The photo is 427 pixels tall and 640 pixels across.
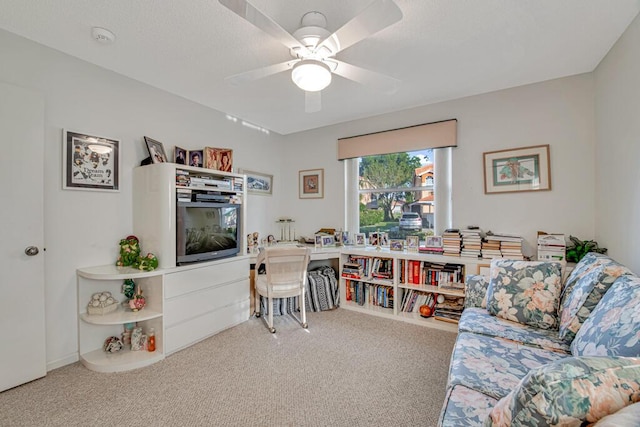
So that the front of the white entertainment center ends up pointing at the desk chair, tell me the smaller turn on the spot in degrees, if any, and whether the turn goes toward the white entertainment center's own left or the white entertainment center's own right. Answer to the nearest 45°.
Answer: approximately 45° to the white entertainment center's own left

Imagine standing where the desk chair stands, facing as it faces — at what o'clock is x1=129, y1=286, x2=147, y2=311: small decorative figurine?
The small decorative figurine is roughly at 8 o'clock from the desk chair.

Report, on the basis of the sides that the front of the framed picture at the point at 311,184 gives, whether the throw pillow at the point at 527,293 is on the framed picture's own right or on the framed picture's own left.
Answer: on the framed picture's own left

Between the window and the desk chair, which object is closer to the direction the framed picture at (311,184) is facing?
the desk chair

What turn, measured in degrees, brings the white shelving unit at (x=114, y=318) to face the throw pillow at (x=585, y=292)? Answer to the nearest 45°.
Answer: approximately 45° to its left

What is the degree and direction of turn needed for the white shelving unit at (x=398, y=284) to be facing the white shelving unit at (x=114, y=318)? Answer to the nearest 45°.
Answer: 0° — it already faces it

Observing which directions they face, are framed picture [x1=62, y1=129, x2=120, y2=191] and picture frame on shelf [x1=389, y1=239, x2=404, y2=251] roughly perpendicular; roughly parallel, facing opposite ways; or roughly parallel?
roughly perpendicular
